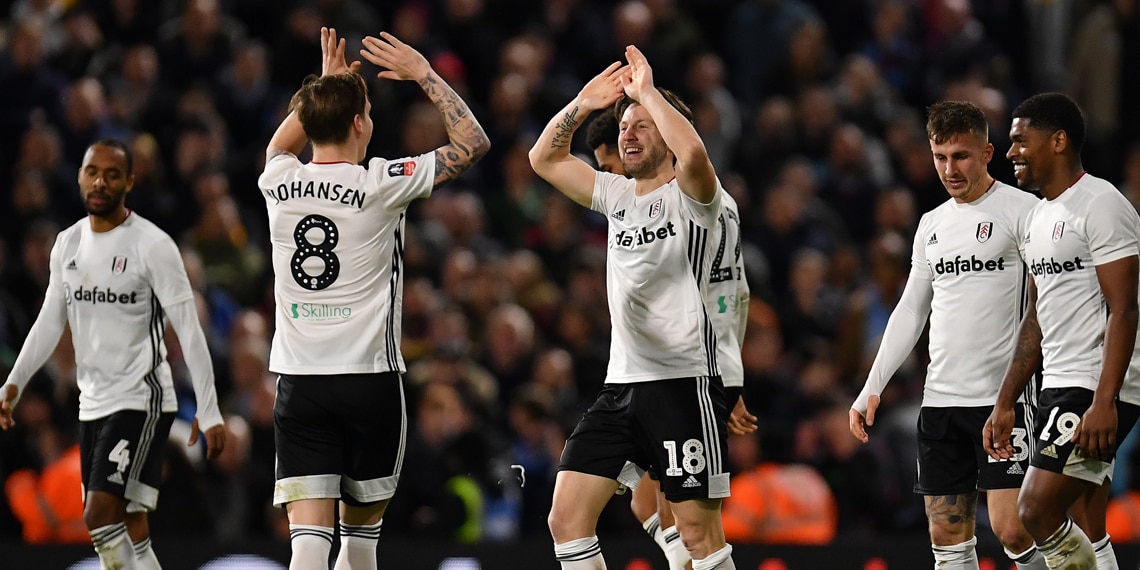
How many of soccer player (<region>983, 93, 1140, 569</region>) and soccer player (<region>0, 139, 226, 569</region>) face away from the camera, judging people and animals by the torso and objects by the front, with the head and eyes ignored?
0

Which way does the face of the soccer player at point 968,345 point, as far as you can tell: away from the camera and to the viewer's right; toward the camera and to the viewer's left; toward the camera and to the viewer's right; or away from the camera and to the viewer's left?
toward the camera and to the viewer's left

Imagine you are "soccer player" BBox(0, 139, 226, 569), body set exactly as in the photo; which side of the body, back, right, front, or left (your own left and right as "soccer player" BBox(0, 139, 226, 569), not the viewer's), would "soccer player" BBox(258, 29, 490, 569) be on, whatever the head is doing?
left

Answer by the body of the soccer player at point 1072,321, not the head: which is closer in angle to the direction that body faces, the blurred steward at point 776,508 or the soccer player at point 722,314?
the soccer player

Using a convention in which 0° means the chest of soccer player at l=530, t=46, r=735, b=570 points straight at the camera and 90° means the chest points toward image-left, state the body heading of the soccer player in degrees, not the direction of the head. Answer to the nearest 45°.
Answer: approximately 45°

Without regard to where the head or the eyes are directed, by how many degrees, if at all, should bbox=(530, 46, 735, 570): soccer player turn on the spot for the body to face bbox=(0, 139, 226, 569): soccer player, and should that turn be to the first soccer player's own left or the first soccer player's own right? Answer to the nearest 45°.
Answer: approximately 45° to the first soccer player's own right

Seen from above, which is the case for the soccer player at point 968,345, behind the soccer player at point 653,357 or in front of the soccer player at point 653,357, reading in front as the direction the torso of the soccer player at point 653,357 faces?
behind

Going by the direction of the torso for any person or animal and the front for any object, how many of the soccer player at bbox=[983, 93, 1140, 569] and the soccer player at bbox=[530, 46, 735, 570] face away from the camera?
0

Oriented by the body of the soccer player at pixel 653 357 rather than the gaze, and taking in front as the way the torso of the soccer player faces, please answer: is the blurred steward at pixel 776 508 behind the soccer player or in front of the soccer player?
behind
